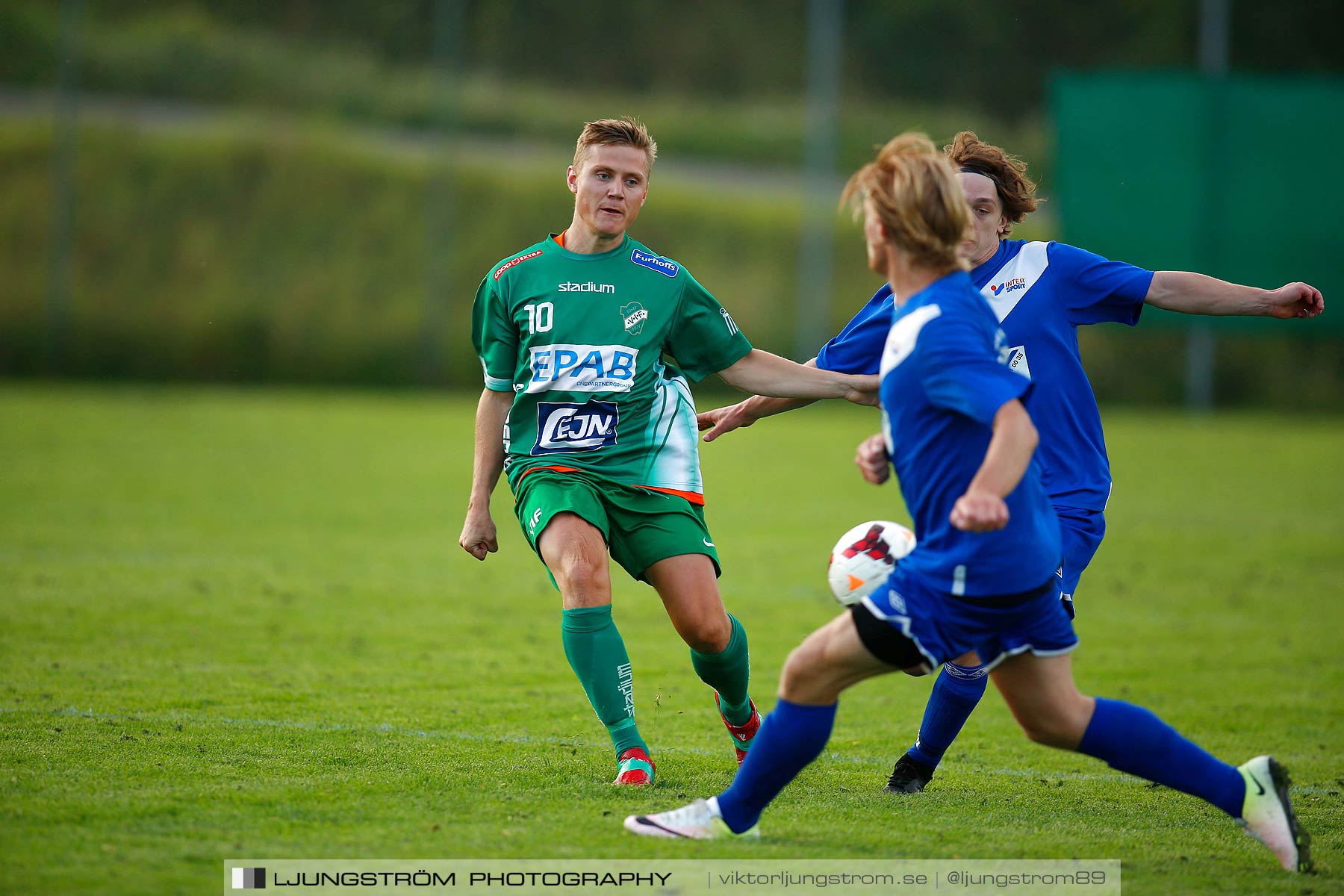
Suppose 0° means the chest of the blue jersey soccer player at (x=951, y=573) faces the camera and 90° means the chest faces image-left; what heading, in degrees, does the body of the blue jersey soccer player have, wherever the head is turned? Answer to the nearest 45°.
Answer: approximately 90°

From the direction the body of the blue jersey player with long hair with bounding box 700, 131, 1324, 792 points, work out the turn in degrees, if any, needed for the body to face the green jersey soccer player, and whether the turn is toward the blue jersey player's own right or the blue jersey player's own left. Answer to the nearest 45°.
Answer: approximately 45° to the blue jersey player's own right

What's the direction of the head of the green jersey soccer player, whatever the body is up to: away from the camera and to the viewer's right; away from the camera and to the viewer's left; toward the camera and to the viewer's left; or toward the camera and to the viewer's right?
toward the camera and to the viewer's right

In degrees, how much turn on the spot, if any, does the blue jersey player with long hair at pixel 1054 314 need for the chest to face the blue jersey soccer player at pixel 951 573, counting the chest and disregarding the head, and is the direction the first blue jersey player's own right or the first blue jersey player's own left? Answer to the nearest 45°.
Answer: approximately 45° to the first blue jersey player's own left

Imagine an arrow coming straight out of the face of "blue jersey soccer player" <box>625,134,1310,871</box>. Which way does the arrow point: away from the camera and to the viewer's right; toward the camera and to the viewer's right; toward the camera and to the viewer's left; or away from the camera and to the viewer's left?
away from the camera and to the viewer's left

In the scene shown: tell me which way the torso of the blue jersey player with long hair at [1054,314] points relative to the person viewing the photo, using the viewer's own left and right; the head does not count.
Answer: facing the viewer and to the left of the viewer

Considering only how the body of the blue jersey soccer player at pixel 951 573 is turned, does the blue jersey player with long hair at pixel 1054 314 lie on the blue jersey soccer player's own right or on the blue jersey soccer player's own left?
on the blue jersey soccer player's own right

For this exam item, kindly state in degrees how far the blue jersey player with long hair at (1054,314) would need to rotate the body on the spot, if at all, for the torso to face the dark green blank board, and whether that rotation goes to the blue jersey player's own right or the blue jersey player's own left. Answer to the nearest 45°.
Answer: approximately 135° to the blue jersey player's own right

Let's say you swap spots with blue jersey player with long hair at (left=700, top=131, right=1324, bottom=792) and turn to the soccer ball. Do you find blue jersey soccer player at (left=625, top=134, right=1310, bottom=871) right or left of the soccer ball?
left

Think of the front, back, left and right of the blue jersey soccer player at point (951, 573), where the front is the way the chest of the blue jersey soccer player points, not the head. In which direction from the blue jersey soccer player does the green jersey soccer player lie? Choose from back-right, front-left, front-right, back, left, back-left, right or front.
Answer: front-right

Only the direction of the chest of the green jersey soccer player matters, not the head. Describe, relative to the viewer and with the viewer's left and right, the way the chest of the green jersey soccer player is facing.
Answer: facing the viewer

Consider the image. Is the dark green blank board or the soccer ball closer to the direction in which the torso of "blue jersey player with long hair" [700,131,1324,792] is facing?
the soccer ball

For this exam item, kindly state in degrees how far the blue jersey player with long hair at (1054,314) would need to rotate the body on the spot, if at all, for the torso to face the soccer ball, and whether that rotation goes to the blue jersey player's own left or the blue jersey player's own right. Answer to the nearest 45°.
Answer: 0° — they already face it
